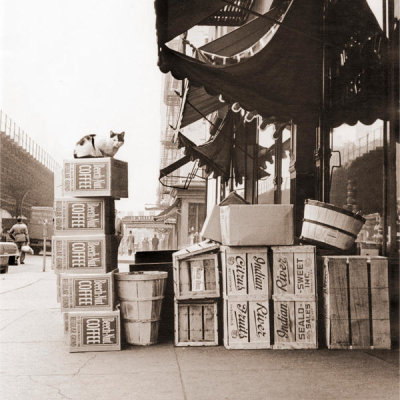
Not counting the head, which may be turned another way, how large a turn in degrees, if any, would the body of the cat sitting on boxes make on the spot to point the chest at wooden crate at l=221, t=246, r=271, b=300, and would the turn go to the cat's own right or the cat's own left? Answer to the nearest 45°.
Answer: approximately 45° to the cat's own right

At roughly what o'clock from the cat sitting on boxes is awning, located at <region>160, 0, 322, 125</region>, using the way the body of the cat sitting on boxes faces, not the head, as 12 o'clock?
The awning is roughly at 12 o'clock from the cat sitting on boxes.

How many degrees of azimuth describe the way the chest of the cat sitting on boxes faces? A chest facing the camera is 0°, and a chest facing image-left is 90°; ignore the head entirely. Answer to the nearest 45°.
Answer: approximately 270°

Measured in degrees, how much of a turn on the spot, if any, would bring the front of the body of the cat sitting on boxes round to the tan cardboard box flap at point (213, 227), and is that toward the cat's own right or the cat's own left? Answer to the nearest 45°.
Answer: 0° — it already faces it

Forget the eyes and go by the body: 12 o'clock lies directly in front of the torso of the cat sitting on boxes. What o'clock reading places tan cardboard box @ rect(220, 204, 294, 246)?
The tan cardboard box is roughly at 1 o'clock from the cat sitting on boxes.

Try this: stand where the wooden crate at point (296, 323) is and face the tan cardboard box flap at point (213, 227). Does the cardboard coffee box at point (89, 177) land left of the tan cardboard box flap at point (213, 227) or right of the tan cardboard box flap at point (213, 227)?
left
